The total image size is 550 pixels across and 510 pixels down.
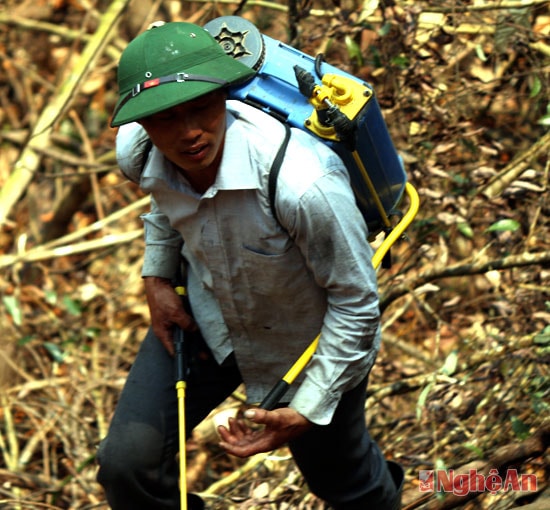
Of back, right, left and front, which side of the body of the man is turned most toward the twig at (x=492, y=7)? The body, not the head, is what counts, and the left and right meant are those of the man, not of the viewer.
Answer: back

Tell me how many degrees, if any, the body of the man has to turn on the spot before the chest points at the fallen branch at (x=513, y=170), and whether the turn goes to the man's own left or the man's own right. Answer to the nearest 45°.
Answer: approximately 180°

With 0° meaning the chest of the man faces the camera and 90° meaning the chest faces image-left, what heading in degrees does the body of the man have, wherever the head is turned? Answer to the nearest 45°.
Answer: approximately 45°

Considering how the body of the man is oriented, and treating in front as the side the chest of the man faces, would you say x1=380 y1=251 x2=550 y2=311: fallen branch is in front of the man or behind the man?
behind
